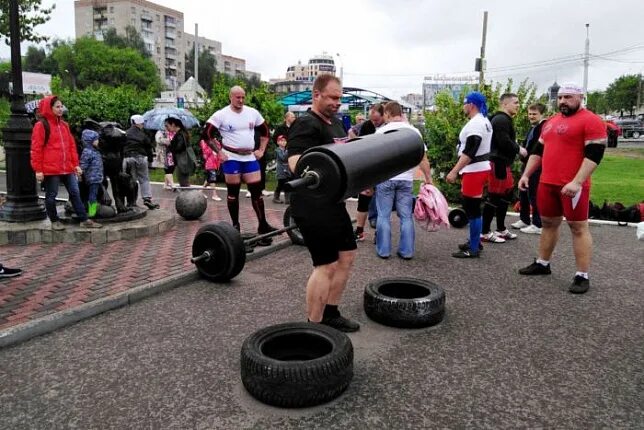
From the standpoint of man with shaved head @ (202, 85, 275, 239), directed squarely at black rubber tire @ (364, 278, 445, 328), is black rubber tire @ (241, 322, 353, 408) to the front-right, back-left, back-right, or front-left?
front-right

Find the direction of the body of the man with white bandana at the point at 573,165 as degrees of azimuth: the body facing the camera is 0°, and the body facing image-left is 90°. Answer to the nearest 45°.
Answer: approximately 45°

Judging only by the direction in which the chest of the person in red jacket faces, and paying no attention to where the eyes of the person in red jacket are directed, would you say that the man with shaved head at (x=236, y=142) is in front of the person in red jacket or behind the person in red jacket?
in front

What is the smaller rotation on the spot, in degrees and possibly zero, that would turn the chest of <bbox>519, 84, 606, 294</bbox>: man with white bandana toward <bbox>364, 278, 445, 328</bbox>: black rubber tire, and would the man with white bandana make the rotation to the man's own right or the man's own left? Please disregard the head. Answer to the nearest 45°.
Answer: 0° — they already face it

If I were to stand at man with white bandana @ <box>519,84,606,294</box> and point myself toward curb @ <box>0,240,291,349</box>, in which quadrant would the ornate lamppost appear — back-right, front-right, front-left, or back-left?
front-right

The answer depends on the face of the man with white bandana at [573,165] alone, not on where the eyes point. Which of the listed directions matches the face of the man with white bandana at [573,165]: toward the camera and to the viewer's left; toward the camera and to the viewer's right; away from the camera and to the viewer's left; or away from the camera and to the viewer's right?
toward the camera and to the viewer's left

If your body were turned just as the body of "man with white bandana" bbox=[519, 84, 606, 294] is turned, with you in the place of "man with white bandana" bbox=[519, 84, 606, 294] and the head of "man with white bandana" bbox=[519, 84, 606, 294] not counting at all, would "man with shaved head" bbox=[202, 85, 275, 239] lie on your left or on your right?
on your right

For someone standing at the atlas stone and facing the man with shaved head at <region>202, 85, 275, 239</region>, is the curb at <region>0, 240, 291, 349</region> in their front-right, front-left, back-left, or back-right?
front-right

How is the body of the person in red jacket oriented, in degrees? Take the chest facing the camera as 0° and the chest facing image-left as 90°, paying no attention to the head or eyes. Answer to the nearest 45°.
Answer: approximately 315°

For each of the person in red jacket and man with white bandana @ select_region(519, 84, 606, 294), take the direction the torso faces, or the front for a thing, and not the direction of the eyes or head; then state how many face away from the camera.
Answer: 0

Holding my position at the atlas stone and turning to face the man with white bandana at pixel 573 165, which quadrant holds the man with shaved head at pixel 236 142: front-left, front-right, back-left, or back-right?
front-right

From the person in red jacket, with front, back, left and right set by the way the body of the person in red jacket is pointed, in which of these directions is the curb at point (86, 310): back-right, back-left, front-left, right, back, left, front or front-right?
front-right

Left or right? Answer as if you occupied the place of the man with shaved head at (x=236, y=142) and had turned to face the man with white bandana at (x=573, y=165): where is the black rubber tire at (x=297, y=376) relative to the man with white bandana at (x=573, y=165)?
right
